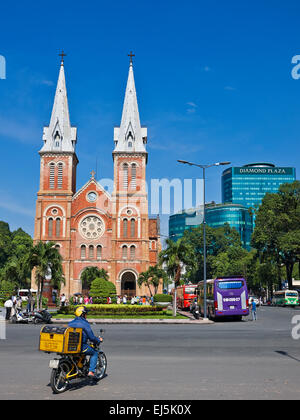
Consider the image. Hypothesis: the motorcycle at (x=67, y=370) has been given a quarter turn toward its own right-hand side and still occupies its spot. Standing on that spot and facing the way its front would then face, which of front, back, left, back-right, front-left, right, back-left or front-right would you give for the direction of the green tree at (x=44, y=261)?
back-left

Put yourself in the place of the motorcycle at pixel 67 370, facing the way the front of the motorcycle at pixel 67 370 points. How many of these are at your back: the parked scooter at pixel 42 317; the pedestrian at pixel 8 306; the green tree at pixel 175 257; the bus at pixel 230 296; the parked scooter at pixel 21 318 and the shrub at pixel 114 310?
0

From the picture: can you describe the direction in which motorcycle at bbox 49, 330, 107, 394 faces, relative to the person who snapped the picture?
facing away from the viewer and to the right of the viewer

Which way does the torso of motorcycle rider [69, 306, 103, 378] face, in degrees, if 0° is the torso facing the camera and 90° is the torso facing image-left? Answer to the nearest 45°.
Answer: approximately 225°

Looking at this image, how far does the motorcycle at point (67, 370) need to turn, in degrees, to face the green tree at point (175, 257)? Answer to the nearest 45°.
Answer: approximately 45° to its left

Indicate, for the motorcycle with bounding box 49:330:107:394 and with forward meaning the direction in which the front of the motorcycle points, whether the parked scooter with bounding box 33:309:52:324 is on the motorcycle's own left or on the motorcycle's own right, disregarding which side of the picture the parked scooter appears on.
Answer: on the motorcycle's own left

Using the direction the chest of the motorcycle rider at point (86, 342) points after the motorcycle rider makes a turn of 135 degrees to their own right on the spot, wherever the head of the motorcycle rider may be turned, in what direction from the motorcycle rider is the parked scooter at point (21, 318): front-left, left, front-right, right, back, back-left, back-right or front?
back

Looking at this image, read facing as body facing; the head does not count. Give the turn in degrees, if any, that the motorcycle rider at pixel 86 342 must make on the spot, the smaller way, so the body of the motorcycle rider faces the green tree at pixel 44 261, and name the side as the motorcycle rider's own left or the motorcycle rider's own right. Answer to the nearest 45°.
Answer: approximately 45° to the motorcycle rider's own left
